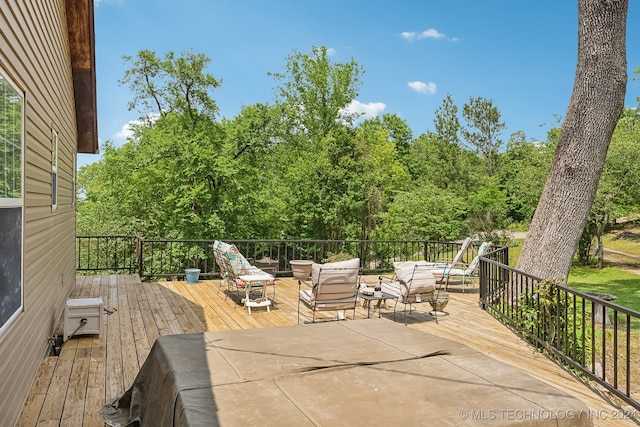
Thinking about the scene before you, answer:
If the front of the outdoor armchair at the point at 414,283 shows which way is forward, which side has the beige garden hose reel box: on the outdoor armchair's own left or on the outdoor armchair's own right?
on the outdoor armchair's own left

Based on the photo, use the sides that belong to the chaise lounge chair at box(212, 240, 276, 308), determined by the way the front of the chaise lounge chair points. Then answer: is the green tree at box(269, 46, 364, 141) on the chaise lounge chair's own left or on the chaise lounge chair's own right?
on the chaise lounge chair's own left

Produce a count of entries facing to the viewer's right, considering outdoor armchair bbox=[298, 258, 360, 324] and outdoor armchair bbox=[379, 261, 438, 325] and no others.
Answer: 0

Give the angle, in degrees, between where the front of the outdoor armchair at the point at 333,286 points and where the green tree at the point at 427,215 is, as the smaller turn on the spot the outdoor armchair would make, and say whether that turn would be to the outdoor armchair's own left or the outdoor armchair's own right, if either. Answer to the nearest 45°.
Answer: approximately 45° to the outdoor armchair's own right

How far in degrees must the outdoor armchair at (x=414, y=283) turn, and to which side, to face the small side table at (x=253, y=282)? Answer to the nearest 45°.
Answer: approximately 45° to its left

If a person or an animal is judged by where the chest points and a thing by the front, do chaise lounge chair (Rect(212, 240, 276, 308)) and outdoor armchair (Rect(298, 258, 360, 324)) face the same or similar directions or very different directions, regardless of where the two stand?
very different directions

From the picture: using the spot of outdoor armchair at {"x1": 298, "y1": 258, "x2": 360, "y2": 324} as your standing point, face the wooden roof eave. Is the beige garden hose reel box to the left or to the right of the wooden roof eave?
left

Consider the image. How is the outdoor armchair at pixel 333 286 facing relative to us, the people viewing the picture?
facing away from the viewer and to the left of the viewer

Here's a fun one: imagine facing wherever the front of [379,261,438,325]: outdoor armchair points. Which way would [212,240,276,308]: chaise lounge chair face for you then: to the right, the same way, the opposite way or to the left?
the opposite way
